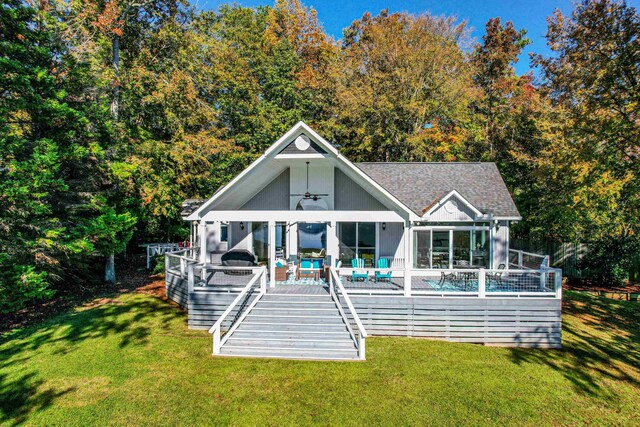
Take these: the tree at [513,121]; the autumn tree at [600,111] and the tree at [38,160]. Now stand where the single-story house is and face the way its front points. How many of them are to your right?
1

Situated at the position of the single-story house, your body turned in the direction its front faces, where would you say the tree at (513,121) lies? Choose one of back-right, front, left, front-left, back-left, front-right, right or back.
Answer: back-left

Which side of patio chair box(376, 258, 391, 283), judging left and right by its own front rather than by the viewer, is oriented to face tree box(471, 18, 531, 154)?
back

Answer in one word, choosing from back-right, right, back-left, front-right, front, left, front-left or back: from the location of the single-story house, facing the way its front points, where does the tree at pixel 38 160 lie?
right

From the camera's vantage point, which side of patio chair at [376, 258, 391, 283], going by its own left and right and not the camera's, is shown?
front

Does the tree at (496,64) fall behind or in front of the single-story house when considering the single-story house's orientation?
behind

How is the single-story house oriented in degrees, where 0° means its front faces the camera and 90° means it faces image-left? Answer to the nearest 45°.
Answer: approximately 0°

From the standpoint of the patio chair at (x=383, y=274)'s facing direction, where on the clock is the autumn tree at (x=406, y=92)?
The autumn tree is roughly at 6 o'clock from the patio chair.

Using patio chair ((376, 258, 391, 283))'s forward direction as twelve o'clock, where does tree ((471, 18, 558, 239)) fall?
The tree is roughly at 7 o'clock from the patio chair.

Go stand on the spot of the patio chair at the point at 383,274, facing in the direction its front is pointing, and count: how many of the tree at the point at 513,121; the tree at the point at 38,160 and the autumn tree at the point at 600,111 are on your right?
1
